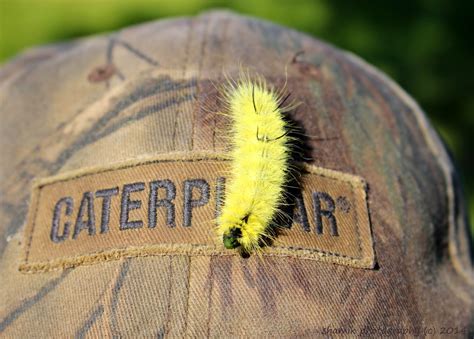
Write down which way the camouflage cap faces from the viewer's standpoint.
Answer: facing the viewer
